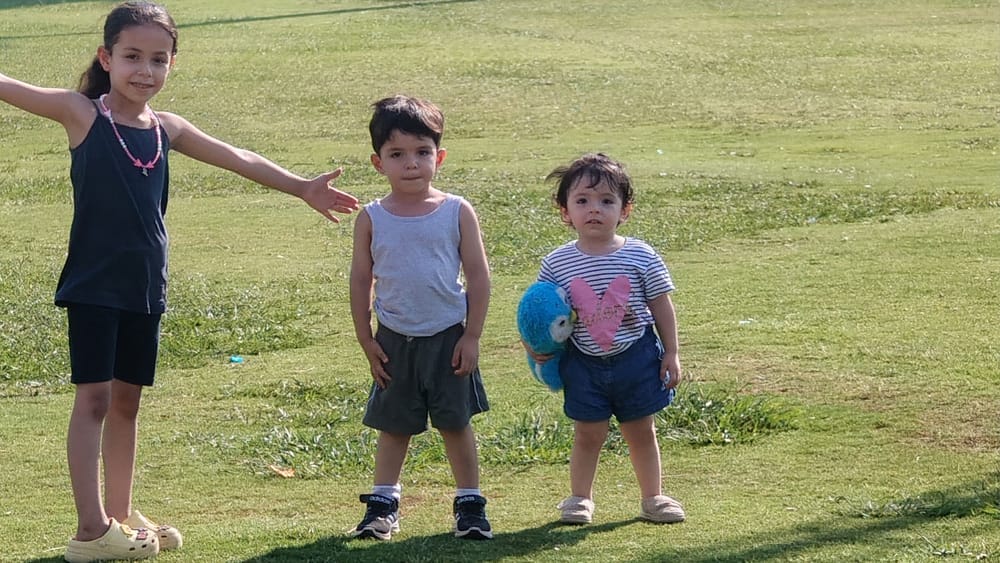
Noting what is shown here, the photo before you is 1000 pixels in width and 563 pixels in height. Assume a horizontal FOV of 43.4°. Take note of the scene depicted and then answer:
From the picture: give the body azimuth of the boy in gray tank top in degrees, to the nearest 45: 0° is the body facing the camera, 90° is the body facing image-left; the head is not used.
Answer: approximately 0°
